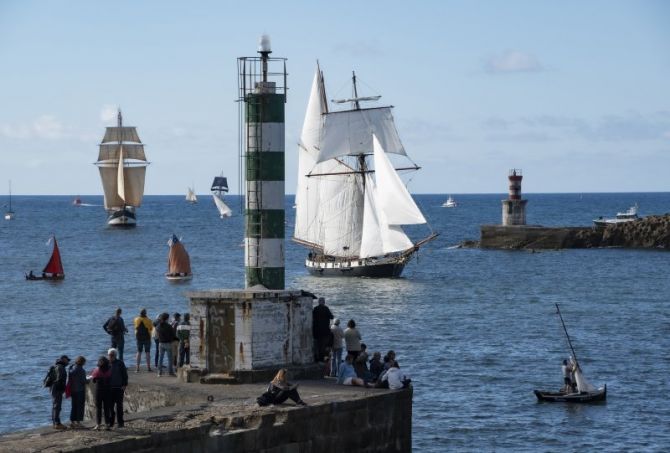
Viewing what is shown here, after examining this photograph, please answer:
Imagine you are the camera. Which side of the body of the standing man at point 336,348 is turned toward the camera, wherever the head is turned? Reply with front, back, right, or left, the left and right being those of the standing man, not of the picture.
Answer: back

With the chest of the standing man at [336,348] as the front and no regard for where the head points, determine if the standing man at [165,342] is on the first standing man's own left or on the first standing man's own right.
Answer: on the first standing man's own left

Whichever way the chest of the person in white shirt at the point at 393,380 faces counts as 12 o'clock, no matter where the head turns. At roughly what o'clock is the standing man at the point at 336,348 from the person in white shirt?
The standing man is roughly at 11 o'clock from the person in white shirt.

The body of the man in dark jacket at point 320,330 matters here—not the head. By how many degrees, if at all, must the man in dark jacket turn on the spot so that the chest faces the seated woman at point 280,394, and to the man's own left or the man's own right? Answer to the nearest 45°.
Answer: approximately 180°

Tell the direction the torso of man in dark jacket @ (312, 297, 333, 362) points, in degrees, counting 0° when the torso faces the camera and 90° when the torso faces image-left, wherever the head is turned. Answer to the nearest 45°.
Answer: approximately 180°

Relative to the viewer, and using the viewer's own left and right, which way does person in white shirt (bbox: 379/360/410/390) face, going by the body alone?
facing away from the viewer

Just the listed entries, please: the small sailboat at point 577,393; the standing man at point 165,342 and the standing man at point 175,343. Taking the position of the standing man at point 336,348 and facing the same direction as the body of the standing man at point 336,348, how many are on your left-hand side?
2

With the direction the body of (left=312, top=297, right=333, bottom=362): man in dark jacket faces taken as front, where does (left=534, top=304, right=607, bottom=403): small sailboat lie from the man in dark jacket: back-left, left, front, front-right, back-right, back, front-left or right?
front-right

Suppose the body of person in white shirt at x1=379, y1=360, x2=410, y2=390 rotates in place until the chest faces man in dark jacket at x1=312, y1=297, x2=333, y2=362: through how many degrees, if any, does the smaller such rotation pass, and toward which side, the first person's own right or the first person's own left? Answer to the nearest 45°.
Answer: approximately 45° to the first person's own left

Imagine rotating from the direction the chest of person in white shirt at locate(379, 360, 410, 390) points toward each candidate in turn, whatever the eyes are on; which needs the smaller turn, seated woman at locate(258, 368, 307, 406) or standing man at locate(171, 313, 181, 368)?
the standing man
